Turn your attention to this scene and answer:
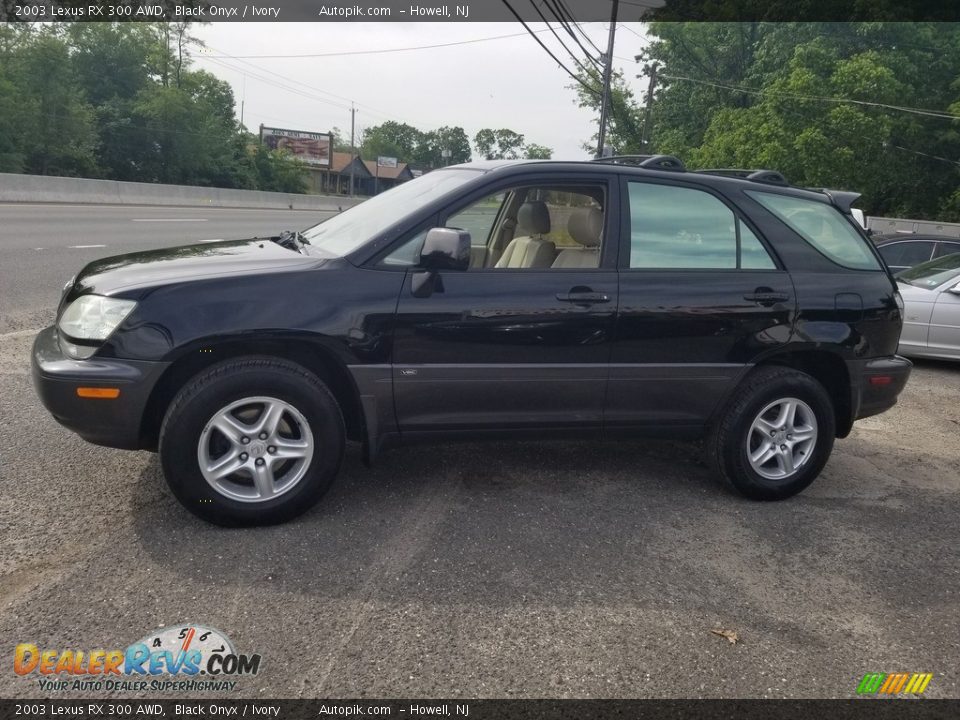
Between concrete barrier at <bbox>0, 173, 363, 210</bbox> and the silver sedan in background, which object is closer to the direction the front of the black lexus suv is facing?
the concrete barrier

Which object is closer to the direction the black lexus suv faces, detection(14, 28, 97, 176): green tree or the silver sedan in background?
the green tree

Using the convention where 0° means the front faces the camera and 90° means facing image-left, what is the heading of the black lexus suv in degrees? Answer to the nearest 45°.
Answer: approximately 90°

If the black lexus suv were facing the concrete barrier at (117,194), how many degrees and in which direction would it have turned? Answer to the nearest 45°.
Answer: approximately 45° to its right

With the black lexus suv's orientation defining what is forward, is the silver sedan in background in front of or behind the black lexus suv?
behind

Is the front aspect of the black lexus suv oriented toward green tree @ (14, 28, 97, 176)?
no
